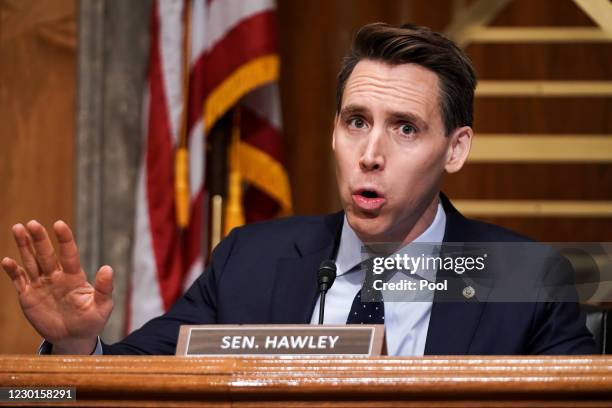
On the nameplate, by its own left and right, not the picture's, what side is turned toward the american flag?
back

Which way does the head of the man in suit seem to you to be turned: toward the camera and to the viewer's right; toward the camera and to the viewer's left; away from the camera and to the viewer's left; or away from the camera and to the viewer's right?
toward the camera and to the viewer's left

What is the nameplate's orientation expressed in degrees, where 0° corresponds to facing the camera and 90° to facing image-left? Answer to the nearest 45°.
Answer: approximately 0°

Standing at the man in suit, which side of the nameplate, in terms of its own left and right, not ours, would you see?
back

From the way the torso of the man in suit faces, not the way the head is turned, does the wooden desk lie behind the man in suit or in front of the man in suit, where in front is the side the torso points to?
in front

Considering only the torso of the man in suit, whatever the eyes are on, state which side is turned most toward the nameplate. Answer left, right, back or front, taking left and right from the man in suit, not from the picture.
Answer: front

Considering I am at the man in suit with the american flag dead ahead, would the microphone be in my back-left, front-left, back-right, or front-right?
back-left
